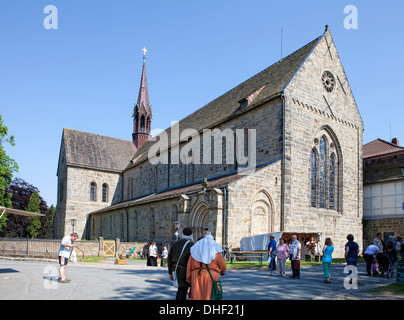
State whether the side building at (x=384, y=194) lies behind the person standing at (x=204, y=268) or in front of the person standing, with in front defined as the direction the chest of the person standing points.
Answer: in front

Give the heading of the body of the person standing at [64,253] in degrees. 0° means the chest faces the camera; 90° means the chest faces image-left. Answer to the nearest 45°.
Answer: approximately 270°

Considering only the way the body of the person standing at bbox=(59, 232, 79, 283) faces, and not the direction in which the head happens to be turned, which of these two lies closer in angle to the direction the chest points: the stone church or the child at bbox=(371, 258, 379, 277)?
the child

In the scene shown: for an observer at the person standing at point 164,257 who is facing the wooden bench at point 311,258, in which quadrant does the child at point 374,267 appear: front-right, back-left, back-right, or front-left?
front-right

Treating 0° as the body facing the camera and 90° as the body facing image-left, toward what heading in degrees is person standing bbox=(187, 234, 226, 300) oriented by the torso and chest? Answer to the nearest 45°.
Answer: approximately 180°
